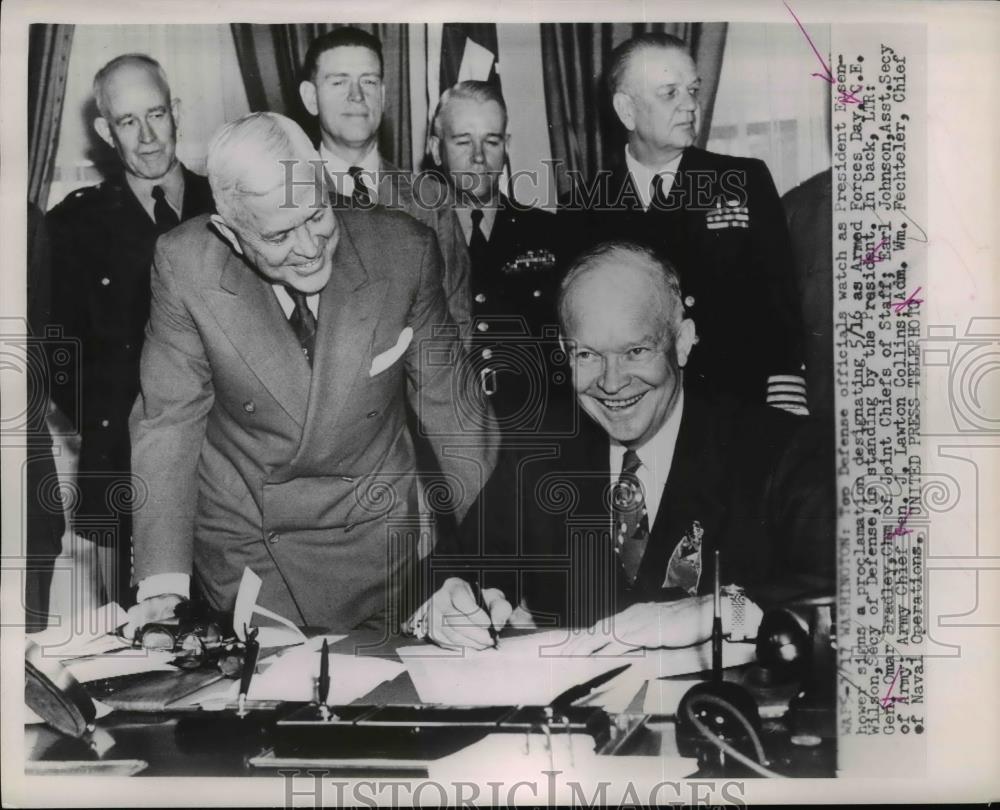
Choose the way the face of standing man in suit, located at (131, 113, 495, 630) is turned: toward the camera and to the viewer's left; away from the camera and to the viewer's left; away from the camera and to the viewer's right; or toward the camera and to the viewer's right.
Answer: toward the camera and to the viewer's right

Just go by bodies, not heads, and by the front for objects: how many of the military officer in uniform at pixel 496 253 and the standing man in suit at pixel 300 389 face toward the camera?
2

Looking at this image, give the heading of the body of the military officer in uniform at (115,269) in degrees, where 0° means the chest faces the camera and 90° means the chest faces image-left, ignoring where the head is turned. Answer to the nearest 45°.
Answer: approximately 315°

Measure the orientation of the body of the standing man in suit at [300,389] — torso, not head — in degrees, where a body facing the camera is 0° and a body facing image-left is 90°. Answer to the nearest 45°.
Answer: approximately 0°
